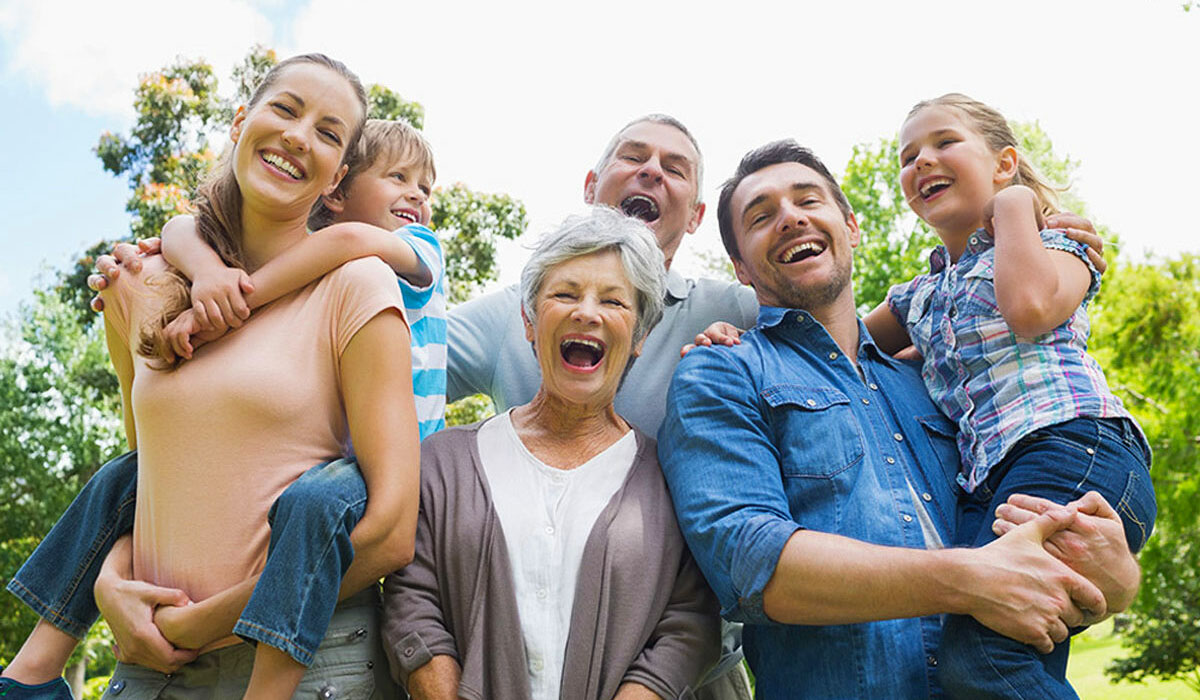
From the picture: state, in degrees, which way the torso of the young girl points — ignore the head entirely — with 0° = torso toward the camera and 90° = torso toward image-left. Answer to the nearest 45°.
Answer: approximately 45°

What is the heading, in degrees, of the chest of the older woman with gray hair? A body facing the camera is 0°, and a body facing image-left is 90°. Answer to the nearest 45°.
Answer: approximately 0°

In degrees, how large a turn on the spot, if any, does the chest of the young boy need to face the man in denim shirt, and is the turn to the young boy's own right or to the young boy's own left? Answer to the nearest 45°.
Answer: approximately 135° to the young boy's own left

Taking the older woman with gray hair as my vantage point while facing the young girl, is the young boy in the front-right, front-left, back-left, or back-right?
back-left

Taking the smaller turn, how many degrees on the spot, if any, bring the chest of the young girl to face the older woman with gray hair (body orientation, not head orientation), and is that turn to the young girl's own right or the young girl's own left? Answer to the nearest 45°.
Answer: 0° — they already face them

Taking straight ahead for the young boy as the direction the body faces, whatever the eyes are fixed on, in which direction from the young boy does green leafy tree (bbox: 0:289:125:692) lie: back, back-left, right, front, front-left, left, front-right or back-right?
back-right

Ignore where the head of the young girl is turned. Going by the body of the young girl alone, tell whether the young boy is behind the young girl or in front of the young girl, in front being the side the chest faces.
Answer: in front

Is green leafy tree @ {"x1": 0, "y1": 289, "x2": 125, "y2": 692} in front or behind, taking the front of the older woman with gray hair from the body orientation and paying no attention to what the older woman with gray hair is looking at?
behind

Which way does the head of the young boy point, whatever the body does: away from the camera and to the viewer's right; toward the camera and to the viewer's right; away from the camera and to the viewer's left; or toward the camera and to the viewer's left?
toward the camera and to the viewer's right

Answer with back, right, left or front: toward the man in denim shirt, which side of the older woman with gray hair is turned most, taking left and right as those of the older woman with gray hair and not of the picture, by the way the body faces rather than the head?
left
